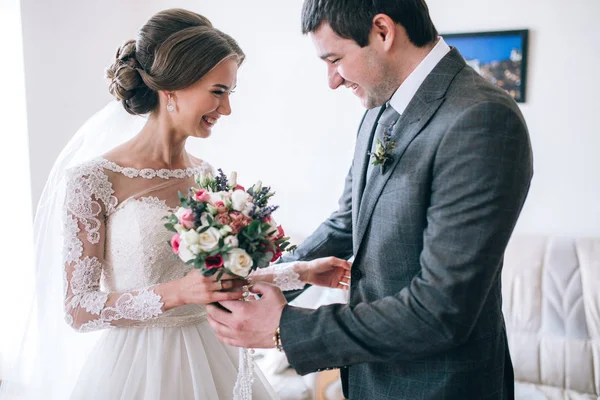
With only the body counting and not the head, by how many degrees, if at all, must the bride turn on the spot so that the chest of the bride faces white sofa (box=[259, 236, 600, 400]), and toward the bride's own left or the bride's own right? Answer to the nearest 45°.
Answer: approximately 45° to the bride's own left

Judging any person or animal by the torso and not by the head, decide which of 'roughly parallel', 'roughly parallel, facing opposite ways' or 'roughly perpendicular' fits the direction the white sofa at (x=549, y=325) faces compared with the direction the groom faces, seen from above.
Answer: roughly perpendicular

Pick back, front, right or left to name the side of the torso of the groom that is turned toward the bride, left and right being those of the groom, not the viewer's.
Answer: front

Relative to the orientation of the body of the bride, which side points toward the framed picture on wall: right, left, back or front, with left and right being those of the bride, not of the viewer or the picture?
left

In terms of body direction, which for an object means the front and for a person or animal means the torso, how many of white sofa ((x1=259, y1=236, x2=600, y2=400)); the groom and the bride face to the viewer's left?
1

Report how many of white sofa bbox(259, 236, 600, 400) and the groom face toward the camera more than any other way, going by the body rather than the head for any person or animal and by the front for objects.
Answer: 1

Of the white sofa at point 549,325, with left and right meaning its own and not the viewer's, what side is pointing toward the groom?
front

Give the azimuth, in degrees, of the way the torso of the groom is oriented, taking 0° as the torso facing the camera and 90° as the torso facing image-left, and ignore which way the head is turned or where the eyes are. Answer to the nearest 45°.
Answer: approximately 90°

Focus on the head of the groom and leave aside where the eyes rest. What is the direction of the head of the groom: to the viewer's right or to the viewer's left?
to the viewer's left

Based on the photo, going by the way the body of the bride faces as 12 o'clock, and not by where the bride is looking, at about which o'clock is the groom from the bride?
The groom is roughly at 12 o'clock from the bride.

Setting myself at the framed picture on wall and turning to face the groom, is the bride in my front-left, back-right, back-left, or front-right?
front-right

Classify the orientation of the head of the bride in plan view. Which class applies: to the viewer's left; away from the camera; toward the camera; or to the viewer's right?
to the viewer's right

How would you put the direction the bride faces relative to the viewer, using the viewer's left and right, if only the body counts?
facing the viewer and to the right of the viewer

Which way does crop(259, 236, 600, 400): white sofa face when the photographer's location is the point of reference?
facing the viewer

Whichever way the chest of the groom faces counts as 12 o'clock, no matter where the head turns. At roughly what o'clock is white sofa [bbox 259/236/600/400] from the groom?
The white sofa is roughly at 4 o'clock from the groom.

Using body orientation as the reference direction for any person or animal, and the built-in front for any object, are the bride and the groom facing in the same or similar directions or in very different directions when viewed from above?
very different directions

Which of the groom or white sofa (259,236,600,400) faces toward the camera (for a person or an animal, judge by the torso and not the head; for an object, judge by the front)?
the white sofa

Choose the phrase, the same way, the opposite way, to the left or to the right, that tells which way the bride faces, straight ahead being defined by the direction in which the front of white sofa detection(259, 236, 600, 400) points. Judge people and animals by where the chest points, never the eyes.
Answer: to the left

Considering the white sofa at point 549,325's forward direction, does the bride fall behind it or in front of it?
in front
